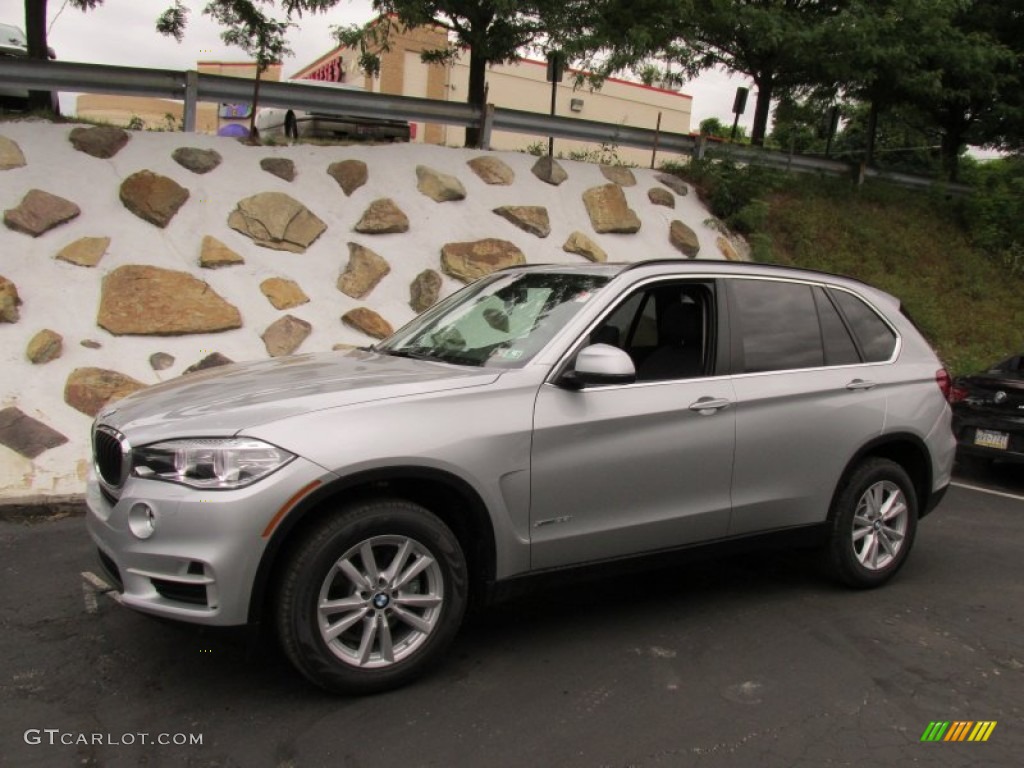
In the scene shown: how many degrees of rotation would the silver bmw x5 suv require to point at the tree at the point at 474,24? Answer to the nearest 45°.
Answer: approximately 135° to its right

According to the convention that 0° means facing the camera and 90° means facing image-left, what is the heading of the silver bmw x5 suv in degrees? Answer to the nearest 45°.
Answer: approximately 45°

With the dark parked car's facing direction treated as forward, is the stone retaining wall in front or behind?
behind

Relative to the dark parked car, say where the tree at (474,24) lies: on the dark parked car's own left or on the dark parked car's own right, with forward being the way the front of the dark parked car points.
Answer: on the dark parked car's own left

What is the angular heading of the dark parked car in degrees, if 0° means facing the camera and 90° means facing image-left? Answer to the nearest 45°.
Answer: approximately 225°
